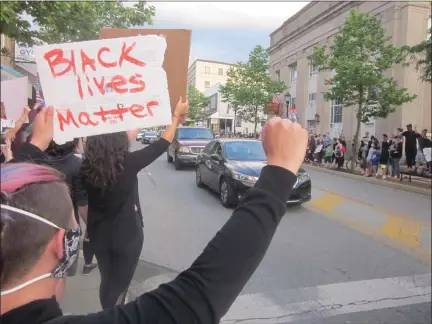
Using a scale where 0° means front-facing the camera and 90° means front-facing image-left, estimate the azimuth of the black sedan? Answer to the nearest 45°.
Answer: approximately 315°

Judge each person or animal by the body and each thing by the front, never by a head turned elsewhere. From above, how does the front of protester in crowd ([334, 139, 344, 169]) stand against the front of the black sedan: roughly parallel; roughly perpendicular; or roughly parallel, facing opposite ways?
roughly perpendicular

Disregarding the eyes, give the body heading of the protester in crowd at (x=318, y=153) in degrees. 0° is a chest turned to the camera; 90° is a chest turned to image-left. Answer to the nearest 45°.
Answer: approximately 45°

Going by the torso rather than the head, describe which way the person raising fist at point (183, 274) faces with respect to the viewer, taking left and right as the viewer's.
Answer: facing away from the viewer and to the right of the viewer

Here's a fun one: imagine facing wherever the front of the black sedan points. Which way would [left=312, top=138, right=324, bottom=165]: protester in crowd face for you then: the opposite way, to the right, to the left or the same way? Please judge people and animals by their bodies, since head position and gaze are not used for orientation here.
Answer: to the right

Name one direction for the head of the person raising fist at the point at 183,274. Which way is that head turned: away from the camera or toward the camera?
away from the camera
